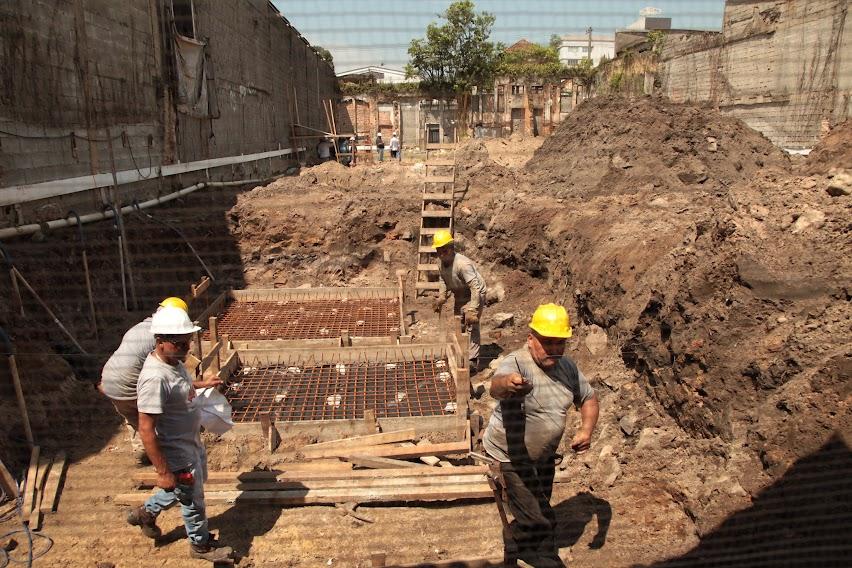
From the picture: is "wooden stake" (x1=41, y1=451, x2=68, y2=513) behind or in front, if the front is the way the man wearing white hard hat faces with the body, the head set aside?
behind

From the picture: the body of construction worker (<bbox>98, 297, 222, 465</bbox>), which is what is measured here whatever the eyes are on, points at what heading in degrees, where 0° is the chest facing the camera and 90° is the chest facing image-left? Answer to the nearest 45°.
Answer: approximately 270°

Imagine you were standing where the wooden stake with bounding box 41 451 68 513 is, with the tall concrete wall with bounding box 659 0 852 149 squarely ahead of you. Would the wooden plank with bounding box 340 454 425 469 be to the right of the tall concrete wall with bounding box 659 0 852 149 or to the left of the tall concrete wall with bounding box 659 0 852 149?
right

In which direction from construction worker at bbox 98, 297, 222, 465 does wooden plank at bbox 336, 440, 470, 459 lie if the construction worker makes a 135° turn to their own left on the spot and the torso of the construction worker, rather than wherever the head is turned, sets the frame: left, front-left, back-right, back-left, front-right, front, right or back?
back-right

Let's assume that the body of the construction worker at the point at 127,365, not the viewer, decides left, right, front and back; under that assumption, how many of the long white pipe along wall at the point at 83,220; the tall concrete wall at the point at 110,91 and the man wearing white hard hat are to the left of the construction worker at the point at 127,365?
2

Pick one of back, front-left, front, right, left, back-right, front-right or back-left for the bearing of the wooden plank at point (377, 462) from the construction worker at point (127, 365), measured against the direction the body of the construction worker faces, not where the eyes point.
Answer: front

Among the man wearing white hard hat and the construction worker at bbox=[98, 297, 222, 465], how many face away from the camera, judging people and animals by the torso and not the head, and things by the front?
0

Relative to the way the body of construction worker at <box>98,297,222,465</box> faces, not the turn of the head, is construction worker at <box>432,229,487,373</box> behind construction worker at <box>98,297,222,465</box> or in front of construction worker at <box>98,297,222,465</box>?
in front

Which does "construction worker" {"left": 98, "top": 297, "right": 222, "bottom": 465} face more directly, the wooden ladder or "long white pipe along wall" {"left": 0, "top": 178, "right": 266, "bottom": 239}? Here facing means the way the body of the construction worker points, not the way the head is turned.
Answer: the wooden ladder

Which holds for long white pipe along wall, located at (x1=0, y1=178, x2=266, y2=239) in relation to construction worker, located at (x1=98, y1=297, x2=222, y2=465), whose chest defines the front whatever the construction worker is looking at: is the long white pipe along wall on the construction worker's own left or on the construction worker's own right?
on the construction worker's own left

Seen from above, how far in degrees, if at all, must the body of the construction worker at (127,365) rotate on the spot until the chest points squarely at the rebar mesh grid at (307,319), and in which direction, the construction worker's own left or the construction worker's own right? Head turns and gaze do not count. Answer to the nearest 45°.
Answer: approximately 45° to the construction worker's own left

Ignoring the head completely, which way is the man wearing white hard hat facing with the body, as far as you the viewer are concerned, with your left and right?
facing the viewer and to the right of the viewer
